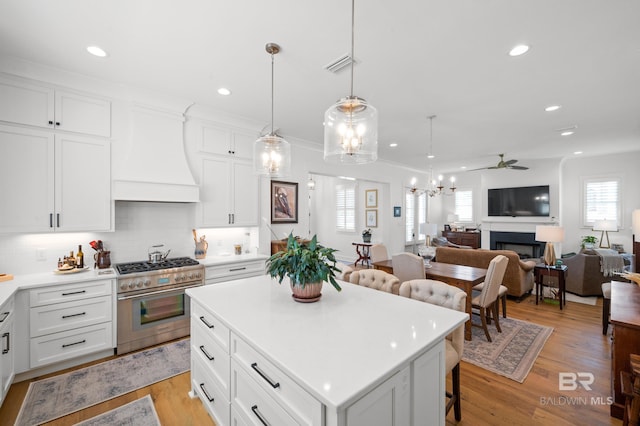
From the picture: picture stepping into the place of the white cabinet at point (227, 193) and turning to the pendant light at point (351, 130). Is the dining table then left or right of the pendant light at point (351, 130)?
left

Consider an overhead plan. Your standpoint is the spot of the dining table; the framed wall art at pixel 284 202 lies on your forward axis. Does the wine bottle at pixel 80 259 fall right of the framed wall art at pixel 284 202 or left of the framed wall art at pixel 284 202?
left

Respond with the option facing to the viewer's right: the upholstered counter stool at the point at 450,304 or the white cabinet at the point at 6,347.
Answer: the white cabinet

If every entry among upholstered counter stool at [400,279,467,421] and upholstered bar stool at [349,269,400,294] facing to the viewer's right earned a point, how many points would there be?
0

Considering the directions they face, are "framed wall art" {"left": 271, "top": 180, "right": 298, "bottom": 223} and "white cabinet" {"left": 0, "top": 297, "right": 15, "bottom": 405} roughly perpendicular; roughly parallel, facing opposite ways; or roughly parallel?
roughly perpendicular

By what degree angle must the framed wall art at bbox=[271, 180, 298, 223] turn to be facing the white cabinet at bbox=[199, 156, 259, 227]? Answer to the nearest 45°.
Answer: approximately 90° to its right

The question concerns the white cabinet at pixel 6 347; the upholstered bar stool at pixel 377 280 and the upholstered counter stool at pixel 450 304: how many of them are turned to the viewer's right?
1

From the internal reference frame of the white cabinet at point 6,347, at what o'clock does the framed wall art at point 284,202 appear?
The framed wall art is roughly at 12 o'clock from the white cabinet.

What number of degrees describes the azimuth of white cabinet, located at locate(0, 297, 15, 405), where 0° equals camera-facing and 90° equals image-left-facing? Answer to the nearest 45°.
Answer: approximately 270°

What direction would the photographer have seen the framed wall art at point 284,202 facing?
facing the viewer and to the right of the viewer
